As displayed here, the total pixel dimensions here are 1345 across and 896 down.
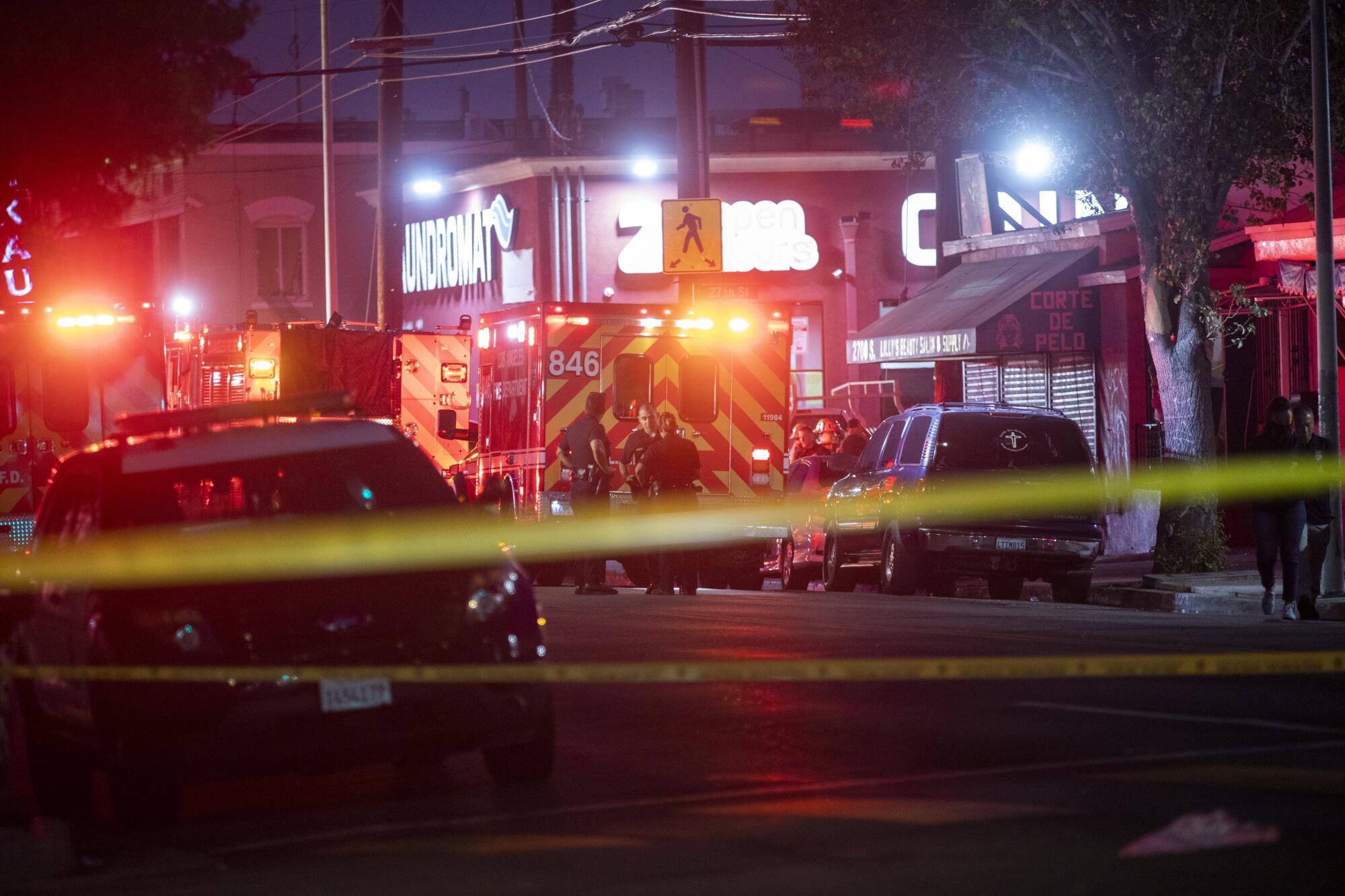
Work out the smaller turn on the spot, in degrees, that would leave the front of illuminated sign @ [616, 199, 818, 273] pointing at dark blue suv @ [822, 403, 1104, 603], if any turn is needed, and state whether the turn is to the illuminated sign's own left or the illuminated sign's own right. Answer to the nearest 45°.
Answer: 0° — it already faces it

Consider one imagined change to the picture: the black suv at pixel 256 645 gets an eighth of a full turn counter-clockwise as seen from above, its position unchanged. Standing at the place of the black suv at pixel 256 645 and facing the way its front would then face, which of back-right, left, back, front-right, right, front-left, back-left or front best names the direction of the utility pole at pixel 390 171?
left

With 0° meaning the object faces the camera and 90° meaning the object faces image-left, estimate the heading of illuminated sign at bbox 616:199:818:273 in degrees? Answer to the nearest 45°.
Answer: approximately 0°

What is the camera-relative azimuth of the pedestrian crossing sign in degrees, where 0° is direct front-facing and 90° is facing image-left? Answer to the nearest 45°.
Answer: approximately 0°

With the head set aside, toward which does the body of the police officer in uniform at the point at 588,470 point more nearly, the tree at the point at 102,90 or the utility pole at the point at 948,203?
the utility pole

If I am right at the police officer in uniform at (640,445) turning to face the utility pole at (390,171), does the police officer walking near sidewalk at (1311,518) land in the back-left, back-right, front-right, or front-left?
back-right
